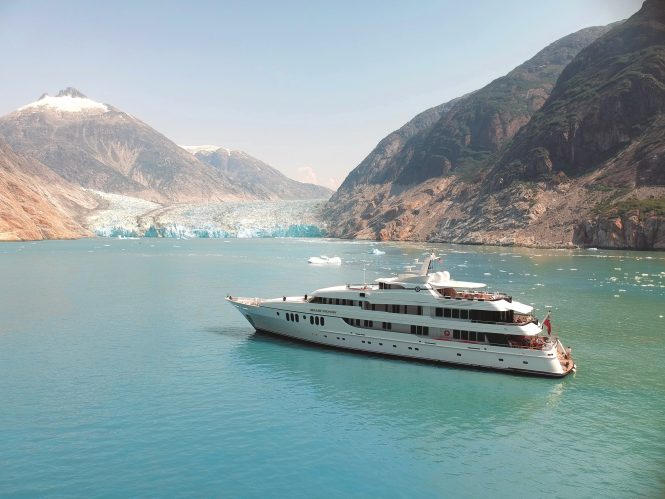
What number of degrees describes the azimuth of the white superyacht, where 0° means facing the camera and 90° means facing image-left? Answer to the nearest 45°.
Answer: approximately 135°
